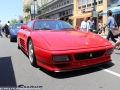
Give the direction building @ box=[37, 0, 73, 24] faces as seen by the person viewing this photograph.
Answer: facing the viewer and to the left of the viewer

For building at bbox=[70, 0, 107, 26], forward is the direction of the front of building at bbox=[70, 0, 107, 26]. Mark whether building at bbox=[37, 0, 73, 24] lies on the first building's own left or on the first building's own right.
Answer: on the first building's own right

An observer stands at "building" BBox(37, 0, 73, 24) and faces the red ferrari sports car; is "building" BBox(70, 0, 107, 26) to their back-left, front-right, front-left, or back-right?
front-left

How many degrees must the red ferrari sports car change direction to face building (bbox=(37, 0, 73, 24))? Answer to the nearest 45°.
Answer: approximately 135° to its left

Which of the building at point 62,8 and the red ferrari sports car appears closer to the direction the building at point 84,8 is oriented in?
the red ferrari sports car

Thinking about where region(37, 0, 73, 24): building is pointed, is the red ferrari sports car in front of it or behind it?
in front

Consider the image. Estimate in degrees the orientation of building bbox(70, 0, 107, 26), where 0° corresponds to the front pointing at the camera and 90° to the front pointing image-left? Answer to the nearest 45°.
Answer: approximately 45°

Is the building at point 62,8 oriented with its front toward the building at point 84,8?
no

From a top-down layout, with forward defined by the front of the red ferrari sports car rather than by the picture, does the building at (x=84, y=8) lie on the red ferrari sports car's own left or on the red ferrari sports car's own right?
on the red ferrari sports car's own left

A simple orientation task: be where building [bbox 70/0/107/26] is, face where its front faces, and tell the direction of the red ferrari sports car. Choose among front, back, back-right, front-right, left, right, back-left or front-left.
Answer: front-left

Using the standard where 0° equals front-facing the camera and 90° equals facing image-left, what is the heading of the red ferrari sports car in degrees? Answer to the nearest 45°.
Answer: approximately 315°

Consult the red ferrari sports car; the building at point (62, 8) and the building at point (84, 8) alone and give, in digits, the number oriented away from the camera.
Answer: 0
